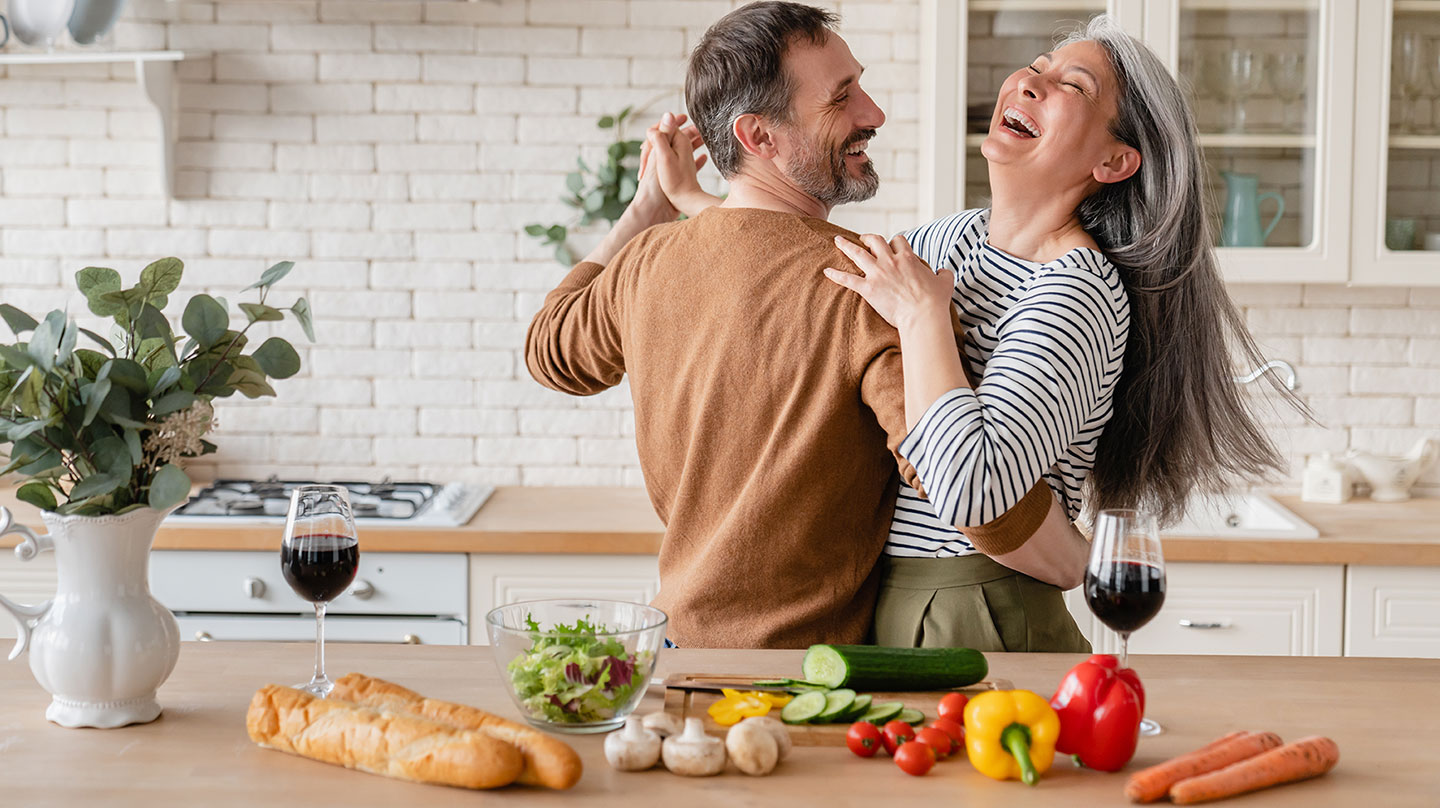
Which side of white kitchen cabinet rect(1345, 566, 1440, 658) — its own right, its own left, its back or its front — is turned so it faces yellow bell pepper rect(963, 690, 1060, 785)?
front

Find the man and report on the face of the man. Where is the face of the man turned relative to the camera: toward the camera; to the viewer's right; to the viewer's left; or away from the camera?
to the viewer's right

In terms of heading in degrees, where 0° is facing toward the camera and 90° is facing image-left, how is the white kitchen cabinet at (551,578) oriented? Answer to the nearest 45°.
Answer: approximately 0°

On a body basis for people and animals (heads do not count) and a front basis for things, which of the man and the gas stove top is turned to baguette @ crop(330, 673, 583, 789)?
the gas stove top

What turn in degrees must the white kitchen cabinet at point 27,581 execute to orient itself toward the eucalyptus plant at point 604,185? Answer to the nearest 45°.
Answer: approximately 90° to its left

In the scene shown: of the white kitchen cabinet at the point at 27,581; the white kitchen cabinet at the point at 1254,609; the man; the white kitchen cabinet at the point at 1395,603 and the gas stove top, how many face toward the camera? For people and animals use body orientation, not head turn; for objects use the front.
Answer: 4

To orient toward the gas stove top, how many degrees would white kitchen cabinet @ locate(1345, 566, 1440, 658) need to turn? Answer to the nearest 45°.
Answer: approximately 90° to its right

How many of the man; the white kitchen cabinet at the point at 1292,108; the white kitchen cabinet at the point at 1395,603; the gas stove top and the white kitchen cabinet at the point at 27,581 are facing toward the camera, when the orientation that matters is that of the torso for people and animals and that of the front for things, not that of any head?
4

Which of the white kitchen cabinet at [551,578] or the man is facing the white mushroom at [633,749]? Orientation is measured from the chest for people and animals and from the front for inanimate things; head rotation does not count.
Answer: the white kitchen cabinet

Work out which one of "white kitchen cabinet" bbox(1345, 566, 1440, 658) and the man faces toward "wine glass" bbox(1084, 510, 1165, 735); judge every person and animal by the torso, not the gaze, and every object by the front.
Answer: the white kitchen cabinet

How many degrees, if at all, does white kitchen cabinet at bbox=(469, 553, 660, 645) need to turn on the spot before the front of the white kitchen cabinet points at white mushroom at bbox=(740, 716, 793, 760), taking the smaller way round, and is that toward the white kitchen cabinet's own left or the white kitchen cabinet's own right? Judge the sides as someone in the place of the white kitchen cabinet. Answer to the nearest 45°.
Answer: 0° — it already faces it
